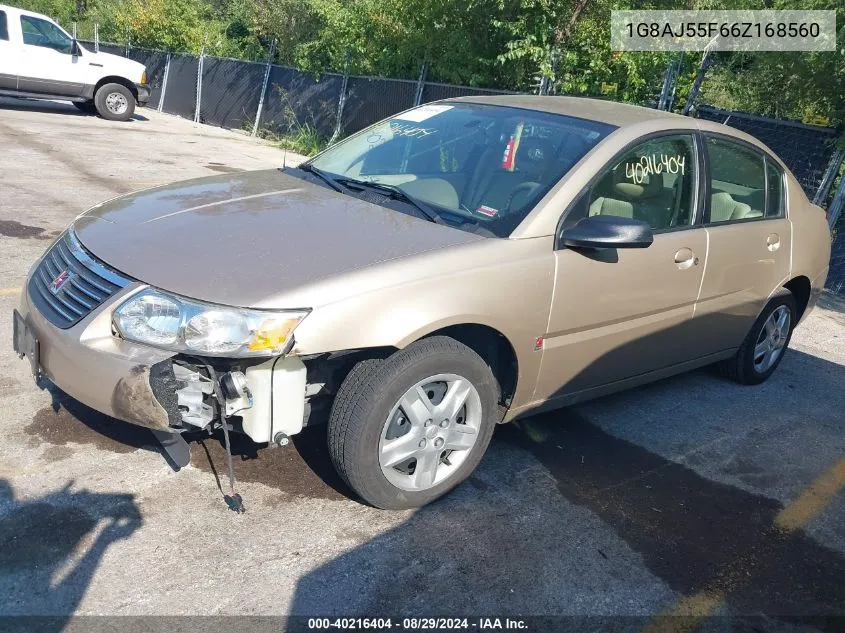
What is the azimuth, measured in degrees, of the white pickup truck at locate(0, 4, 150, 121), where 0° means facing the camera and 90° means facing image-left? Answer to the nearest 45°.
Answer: approximately 270°

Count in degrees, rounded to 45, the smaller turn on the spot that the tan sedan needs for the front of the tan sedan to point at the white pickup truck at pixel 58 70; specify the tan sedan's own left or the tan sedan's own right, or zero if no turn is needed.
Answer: approximately 90° to the tan sedan's own right

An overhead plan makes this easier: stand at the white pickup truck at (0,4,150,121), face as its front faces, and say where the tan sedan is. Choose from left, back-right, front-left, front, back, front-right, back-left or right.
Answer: right

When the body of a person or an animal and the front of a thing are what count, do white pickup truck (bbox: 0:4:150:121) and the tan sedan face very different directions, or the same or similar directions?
very different directions

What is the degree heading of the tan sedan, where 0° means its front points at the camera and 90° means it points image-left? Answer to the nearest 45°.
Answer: approximately 45°

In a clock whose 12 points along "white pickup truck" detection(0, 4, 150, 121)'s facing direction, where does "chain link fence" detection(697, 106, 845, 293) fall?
The chain link fence is roughly at 2 o'clock from the white pickup truck.

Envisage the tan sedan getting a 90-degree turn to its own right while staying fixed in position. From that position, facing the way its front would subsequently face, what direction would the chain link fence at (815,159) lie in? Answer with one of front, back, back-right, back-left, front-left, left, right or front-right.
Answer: right

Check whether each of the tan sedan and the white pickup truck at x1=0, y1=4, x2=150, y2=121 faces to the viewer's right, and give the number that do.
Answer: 1
